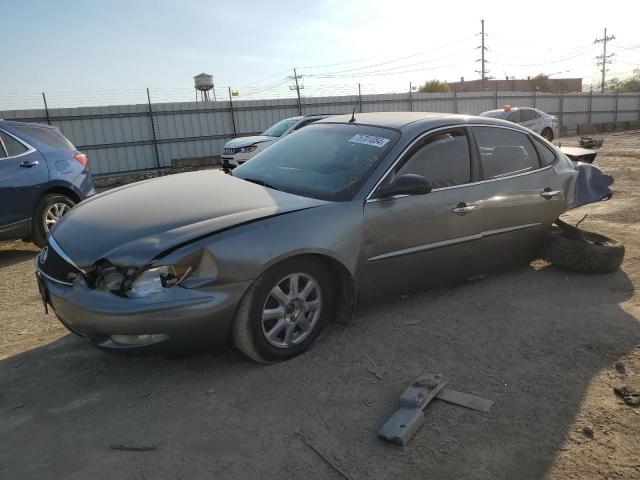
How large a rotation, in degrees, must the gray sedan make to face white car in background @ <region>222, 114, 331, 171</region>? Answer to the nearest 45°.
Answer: approximately 135° to its right

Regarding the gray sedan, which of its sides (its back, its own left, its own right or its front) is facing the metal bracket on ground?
left

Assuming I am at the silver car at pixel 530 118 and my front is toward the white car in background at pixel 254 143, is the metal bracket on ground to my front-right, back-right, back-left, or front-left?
front-left

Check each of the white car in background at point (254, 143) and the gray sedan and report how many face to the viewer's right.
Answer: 0

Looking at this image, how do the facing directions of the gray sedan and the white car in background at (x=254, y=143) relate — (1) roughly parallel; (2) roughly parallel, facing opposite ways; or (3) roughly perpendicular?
roughly parallel

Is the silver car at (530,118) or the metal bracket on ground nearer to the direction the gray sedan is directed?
the metal bracket on ground

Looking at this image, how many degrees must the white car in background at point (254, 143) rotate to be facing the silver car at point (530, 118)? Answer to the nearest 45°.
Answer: approximately 180°

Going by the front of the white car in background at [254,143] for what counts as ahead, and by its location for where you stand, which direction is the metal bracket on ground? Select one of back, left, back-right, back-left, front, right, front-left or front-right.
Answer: front-left

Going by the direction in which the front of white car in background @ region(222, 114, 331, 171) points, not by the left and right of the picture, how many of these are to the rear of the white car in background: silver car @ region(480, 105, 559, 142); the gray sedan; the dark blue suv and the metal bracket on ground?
1

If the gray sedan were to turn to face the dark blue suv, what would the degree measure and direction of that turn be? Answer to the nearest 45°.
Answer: approximately 90° to its right

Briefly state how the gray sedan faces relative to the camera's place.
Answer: facing the viewer and to the left of the viewer

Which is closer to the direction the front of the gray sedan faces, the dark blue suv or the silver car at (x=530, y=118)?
the dark blue suv

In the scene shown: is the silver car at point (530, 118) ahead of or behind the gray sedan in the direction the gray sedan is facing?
behind
